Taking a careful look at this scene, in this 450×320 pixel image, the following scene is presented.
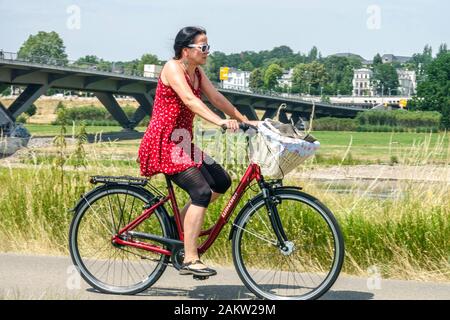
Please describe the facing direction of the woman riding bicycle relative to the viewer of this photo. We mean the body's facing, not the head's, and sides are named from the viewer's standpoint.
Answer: facing to the right of the viewer

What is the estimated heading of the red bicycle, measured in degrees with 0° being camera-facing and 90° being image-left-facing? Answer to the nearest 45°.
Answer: approximately 270°

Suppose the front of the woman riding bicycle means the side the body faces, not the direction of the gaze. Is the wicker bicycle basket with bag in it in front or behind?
in front
